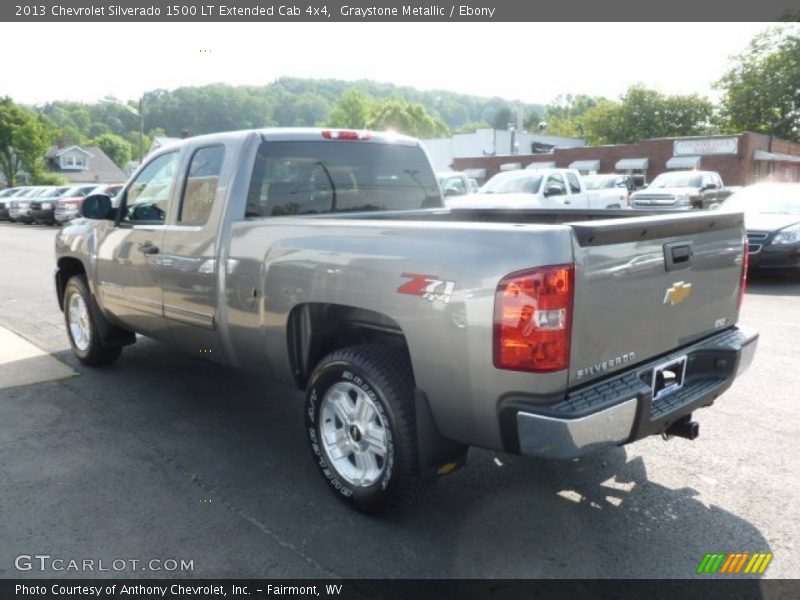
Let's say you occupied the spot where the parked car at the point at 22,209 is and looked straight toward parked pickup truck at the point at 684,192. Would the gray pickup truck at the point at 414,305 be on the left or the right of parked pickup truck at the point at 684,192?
right

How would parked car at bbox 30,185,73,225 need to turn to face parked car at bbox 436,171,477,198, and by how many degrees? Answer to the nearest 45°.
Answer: approximately 90° to its left

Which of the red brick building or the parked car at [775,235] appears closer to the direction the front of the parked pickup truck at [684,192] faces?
the parked car

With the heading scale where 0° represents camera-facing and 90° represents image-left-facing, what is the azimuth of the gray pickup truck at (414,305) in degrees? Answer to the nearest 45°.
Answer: approximately 135°

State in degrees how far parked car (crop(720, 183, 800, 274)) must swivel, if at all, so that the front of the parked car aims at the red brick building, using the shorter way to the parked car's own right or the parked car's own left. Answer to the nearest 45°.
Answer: approximately 135° to the parked car's own right

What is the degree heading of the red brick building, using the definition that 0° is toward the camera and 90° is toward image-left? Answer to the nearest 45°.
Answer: approximately 45°

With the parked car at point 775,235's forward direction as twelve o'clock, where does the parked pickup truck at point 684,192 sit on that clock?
the parked pickup truck at point 684,192 is roughly at 4 o'clock from the parked car at point 775,235.

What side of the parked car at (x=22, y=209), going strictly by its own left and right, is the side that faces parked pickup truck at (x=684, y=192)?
left
